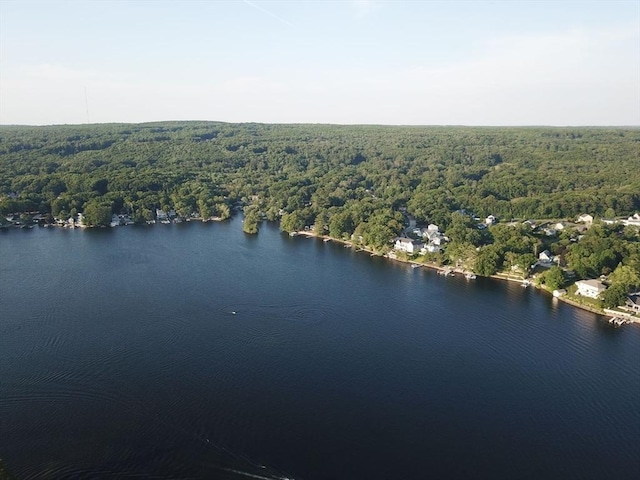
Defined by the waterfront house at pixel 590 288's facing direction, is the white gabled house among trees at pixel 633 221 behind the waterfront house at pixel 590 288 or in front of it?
behind

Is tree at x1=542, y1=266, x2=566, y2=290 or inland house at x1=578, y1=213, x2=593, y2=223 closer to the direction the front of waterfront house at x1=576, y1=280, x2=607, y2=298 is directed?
the tree

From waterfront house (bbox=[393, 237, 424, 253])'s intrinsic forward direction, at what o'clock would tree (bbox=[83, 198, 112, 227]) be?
The tree is roughly at 2 o'clock from the waterfront house.

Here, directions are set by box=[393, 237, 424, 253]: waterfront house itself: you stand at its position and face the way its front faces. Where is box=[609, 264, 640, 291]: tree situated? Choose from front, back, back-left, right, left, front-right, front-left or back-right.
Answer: left

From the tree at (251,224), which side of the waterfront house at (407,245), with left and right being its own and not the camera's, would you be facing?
right

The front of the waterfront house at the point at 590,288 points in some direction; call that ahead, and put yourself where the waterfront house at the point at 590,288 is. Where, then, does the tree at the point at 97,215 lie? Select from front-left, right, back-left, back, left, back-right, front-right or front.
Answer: front-right

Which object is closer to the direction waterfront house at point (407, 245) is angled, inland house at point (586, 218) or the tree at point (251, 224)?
the tree

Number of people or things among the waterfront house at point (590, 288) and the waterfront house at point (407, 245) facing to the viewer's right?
0

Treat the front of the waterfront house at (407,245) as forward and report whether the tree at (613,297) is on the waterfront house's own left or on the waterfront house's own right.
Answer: on the waterfront house's own left

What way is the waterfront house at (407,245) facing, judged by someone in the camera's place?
facing the viewer and to the left of the viewer

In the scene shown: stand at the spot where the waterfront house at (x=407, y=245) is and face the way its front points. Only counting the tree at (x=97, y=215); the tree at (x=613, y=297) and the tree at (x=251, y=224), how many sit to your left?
1

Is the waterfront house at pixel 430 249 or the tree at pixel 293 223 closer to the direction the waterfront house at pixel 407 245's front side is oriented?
the tree

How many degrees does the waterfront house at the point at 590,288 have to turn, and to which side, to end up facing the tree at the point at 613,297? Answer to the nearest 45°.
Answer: approximately 90° to its left

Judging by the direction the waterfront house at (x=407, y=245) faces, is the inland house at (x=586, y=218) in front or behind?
behind

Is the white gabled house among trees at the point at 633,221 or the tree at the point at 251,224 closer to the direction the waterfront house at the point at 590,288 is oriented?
the tree
